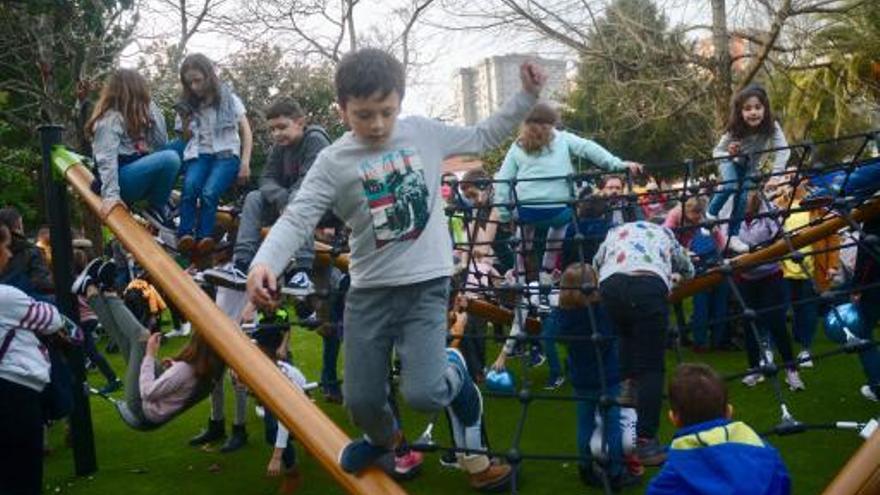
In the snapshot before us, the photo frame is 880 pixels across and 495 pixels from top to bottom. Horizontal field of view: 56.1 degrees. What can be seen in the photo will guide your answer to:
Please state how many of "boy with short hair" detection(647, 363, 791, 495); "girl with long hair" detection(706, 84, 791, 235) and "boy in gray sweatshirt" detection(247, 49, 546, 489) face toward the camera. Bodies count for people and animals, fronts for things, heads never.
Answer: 2

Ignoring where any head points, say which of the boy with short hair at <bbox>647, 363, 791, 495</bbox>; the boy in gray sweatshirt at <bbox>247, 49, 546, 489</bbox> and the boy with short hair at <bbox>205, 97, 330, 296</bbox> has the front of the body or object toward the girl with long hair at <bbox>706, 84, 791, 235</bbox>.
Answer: the boy with short hair at <bbox>647, 363, 791, 495</bbox>

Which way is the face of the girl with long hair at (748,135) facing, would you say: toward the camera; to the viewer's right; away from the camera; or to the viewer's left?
toward the camera

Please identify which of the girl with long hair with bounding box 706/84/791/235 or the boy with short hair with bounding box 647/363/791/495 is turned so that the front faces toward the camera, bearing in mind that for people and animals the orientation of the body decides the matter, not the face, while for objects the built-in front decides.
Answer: the girl with long hair

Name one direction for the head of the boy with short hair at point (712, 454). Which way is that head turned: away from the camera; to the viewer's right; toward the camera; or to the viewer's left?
away from the camera

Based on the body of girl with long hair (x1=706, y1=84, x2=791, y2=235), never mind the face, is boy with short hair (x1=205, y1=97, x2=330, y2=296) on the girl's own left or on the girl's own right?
on the girl's own right

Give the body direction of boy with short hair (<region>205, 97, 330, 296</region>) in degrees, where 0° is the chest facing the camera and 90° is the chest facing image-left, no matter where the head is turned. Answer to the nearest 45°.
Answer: approximately 45°

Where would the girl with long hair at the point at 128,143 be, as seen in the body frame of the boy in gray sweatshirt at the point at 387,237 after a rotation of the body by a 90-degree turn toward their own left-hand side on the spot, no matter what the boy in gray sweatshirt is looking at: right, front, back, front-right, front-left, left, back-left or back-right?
back-left

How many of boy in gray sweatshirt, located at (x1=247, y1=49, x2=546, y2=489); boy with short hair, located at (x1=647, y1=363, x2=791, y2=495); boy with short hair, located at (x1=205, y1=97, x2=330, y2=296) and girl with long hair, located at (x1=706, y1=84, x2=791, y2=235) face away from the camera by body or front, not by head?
1

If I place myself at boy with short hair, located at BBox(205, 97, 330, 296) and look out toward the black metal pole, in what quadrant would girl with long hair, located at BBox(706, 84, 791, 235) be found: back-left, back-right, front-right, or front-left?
back-right

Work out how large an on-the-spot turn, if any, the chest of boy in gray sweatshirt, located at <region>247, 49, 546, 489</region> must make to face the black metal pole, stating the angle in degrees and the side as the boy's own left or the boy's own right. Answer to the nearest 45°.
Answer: approximately 135° to the boy's own right

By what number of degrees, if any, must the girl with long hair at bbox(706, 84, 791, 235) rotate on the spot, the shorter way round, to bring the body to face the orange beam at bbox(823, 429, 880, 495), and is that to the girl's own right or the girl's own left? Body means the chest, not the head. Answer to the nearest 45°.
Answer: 0° — they already face it

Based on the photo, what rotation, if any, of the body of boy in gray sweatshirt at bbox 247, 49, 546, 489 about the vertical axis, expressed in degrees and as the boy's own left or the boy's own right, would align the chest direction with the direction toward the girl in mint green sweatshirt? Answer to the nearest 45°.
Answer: approximately 180°

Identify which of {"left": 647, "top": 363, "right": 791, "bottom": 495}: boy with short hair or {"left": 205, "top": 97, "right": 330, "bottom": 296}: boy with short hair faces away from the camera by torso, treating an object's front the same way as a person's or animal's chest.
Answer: {"left": 647, "top": 363, "right": 791, "bottom": 495}: boy with short hair

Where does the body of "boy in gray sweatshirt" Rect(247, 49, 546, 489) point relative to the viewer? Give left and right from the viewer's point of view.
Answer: facing the viewer

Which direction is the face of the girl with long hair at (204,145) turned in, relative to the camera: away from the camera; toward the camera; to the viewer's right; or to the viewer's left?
toward the camera

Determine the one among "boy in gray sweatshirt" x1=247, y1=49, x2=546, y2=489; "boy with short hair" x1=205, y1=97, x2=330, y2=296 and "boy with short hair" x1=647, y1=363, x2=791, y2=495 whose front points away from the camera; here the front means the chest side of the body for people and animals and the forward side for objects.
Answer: "boy with short hair" x1=647, y1=363, x2=791, y2=495

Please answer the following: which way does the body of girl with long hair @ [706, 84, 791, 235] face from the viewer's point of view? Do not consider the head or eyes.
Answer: toward the camera

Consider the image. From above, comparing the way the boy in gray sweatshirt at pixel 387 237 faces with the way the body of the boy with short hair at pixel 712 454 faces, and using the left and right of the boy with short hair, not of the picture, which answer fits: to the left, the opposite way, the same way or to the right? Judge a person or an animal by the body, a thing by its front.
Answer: the opposite way

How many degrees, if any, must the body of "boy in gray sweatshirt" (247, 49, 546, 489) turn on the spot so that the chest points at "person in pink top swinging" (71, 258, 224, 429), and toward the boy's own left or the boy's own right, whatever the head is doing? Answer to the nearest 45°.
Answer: approximately 135° to the boy's own right

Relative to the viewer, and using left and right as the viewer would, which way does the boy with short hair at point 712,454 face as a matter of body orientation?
facing away from the viewer
